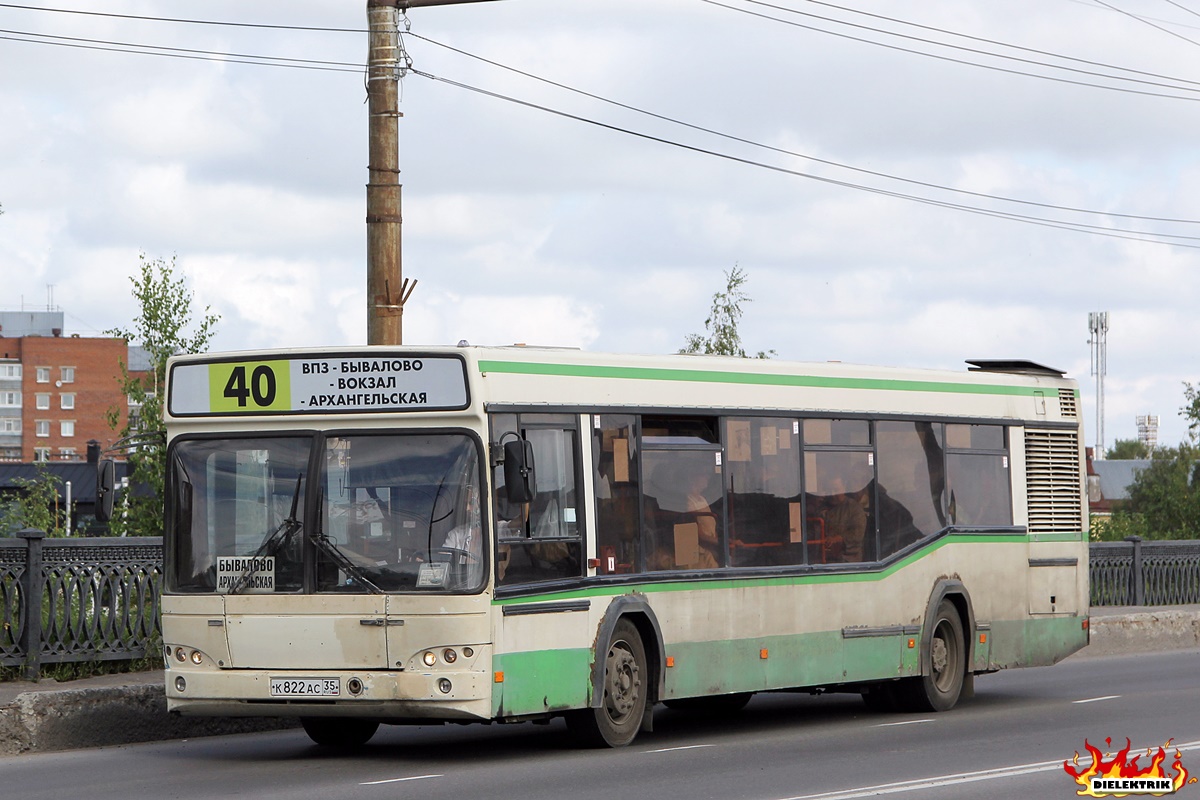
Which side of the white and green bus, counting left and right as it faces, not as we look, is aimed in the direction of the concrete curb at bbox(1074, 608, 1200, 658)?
back

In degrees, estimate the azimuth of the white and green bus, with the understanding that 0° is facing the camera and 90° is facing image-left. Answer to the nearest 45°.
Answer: approximately 45°

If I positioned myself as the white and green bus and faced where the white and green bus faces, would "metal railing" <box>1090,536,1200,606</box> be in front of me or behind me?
behind

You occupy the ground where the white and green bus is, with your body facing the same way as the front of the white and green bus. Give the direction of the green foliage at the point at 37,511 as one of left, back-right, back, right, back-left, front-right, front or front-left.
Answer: right

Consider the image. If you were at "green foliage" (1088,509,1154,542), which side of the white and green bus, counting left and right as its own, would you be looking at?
back
